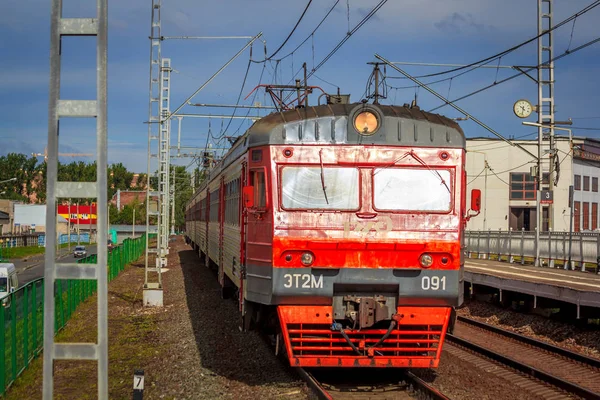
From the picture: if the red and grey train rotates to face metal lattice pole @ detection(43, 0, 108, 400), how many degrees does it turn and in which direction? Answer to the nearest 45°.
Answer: approximately 45° to its right

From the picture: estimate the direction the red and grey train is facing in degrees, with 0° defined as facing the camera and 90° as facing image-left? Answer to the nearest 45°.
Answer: approximately 0°

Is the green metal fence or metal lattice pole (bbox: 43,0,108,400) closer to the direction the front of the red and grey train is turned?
the metal lattice pole

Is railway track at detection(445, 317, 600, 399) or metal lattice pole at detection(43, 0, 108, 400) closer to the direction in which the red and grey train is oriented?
the metal lattice pole

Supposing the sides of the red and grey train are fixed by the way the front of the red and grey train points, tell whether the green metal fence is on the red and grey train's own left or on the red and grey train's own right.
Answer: on the red and grey train's own right
